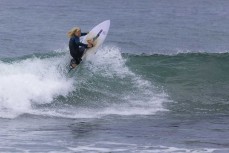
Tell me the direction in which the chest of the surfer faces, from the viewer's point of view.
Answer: to the viewer's right
